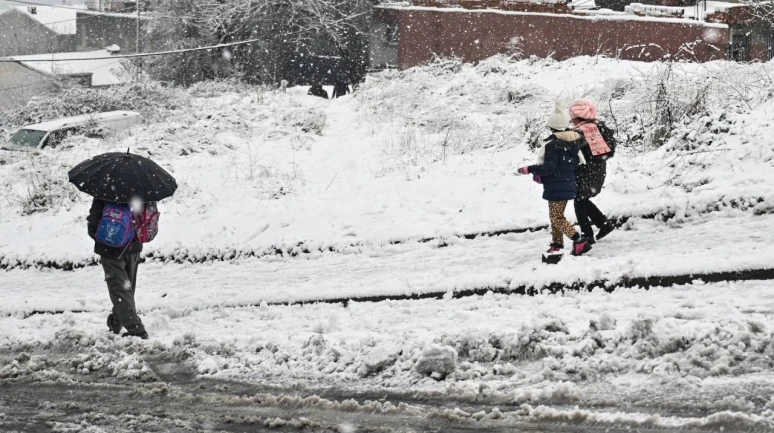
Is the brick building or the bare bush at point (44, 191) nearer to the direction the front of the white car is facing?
the bare bush

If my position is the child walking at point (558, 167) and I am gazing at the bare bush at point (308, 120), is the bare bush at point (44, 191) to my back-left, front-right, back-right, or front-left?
front-left

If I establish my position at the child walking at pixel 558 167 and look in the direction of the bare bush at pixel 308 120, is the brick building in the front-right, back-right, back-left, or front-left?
front-right

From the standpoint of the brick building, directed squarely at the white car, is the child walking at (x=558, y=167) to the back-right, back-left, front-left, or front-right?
front-left

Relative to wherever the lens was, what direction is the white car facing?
facing the viewer and to the left of the viewer

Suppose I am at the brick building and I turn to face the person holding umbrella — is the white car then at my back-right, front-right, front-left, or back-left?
front-right

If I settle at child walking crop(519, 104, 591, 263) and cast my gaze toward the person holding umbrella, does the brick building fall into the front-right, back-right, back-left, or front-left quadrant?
back-right

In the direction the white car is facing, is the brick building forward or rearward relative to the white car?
rearward

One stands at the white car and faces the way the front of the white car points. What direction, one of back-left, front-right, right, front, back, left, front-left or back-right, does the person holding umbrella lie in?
front-left

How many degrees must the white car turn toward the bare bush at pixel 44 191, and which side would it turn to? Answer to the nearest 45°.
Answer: approximately 45° to its left
